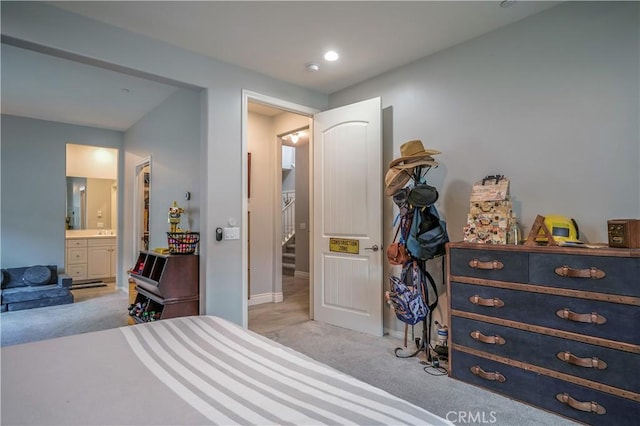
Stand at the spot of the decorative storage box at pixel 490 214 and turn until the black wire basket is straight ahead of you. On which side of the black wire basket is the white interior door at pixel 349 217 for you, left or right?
right

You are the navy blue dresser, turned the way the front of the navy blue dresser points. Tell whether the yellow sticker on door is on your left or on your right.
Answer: on your right

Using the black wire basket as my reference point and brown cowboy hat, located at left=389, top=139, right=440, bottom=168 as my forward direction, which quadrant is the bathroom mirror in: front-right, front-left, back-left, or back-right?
back-left

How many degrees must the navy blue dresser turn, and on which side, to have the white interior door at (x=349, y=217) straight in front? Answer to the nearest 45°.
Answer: approximately 90° to its right

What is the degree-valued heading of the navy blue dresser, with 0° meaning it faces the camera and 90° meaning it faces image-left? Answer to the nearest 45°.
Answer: approximately 45°
